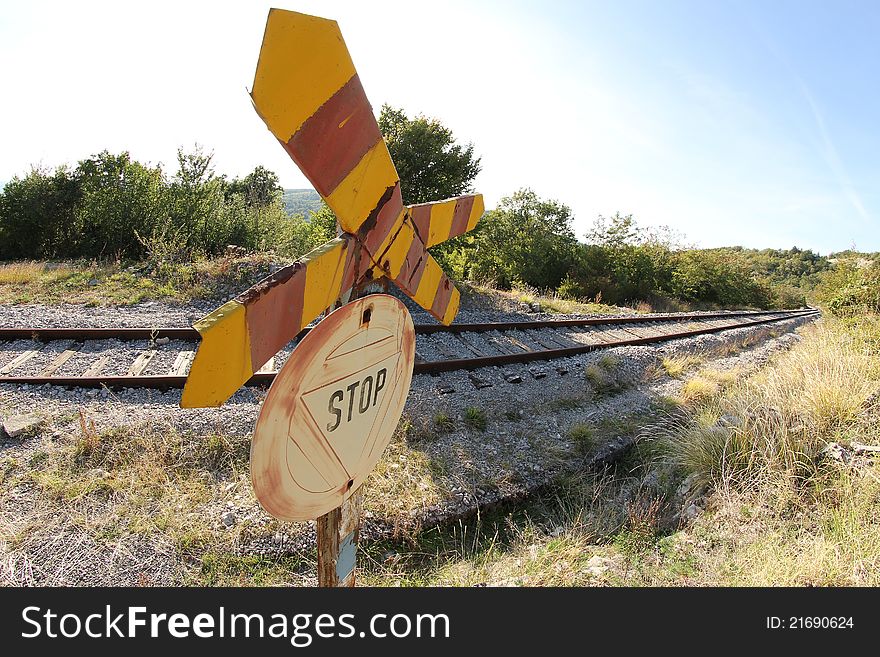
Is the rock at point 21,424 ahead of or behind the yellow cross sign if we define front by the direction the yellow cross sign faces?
behind

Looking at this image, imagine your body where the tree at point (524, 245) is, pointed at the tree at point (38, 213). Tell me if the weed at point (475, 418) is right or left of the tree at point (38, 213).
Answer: left

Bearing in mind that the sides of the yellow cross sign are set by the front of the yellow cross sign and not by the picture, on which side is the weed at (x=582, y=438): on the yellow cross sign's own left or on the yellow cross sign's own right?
on the yellow cross sign's own left

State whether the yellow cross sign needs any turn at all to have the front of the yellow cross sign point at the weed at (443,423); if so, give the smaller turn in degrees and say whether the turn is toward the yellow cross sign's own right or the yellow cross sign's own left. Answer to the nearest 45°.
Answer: approximately 135° to the yellow cross sign's own left

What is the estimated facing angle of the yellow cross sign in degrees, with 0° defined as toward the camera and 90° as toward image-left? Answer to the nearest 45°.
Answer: approximately 315°

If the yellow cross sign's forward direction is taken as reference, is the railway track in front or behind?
behind
